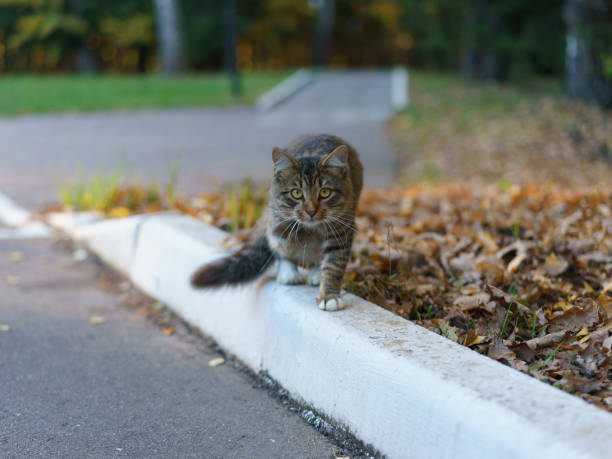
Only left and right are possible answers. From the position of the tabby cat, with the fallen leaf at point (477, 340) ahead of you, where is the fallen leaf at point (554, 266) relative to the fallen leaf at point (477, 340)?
left

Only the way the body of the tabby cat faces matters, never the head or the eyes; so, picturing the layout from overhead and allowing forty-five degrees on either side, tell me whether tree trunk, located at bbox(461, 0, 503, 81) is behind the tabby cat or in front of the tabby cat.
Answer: behind

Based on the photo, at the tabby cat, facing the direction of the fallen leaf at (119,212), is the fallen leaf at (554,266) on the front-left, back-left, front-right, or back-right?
back-right

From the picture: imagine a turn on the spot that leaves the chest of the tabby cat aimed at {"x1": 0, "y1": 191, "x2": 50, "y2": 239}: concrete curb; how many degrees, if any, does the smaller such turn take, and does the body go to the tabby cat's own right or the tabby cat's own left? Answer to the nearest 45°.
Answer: approximately 135° to the tabby cat's own right

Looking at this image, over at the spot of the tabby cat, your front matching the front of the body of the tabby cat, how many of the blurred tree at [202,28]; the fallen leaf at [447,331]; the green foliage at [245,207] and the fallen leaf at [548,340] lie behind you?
2

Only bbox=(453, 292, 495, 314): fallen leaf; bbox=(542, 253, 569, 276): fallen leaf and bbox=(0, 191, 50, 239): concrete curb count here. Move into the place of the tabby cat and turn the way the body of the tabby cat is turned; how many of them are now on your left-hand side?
2

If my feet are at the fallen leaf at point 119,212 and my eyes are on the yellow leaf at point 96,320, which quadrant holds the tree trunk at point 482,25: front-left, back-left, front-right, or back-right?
back-left

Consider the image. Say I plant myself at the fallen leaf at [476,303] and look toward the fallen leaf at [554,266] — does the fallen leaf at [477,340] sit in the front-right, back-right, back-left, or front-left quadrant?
back-right

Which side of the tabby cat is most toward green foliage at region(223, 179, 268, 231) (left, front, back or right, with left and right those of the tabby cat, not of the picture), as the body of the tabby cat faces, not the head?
back

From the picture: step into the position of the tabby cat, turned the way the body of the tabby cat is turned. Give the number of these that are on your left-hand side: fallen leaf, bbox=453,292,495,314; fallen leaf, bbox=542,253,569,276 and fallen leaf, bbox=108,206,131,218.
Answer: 2

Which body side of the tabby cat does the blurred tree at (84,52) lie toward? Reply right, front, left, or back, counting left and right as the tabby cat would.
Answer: back

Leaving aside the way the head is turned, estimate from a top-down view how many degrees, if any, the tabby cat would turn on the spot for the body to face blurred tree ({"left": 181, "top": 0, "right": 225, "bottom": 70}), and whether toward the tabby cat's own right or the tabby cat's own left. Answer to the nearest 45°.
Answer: approximately 180°

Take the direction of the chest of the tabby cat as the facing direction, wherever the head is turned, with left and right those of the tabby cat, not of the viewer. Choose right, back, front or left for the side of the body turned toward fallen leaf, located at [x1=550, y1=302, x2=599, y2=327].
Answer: left

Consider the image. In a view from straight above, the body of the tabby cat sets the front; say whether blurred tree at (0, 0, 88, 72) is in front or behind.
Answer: behind

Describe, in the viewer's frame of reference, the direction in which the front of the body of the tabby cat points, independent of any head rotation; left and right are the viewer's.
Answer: facing the viewer

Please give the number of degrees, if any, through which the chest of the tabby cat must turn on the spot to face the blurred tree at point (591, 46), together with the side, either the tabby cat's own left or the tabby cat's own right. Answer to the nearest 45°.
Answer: approximately 135° to the tabby cat's own left
